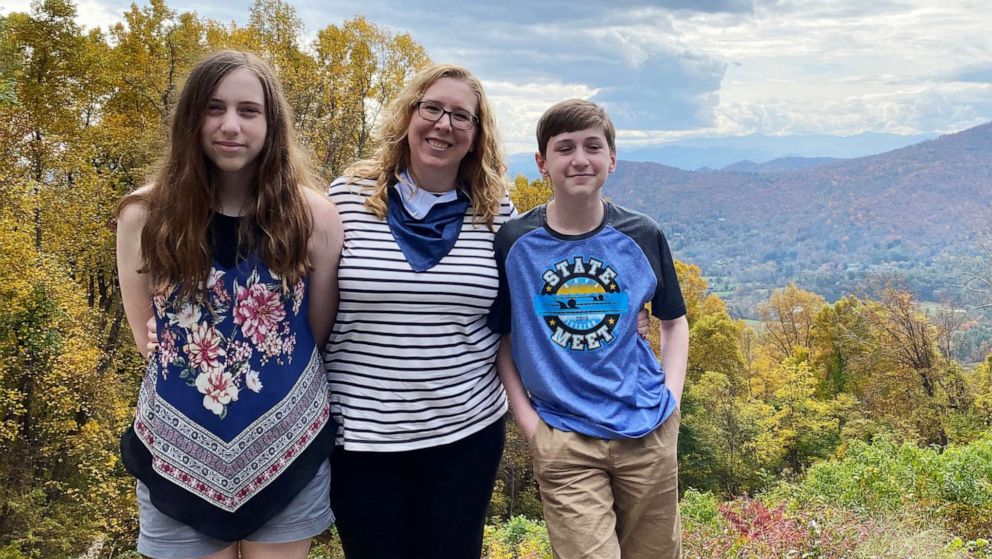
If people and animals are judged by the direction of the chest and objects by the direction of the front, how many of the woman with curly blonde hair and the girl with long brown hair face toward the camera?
2

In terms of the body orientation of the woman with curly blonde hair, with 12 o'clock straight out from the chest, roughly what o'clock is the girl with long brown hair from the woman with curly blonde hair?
The girl with long brown hair is roughly at 2 o'clock from the woman with curly blonde hair.

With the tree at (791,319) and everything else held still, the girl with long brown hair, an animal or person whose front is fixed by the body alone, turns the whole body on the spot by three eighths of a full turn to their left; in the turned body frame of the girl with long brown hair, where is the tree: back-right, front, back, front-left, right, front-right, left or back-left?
front

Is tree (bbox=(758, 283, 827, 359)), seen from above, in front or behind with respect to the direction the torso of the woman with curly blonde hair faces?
behind
